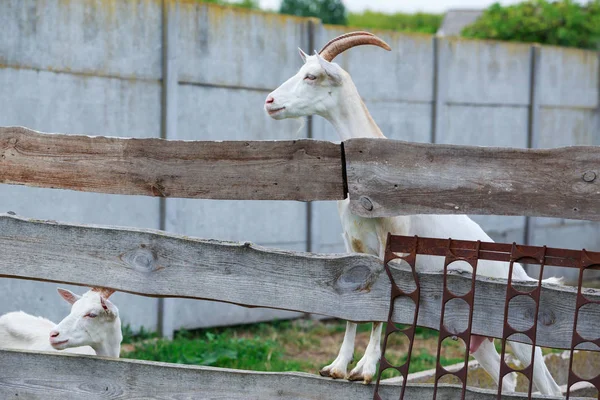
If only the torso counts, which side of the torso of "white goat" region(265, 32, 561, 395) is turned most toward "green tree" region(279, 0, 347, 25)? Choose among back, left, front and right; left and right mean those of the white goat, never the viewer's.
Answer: right

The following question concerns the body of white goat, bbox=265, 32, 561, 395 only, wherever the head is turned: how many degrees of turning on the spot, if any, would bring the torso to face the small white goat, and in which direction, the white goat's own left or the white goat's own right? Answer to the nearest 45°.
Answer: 0° — it already faces it

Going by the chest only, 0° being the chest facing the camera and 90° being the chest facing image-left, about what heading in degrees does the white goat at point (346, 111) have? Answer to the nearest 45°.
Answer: approximately 90°

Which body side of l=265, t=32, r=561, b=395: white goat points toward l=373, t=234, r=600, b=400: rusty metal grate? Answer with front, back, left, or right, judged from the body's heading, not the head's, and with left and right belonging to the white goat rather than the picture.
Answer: left

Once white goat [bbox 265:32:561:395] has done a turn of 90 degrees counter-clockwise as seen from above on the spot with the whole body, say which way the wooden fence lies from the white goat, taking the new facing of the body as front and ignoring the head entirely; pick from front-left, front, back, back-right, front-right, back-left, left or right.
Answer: front

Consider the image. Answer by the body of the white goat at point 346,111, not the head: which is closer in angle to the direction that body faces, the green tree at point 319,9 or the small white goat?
the small white goat
